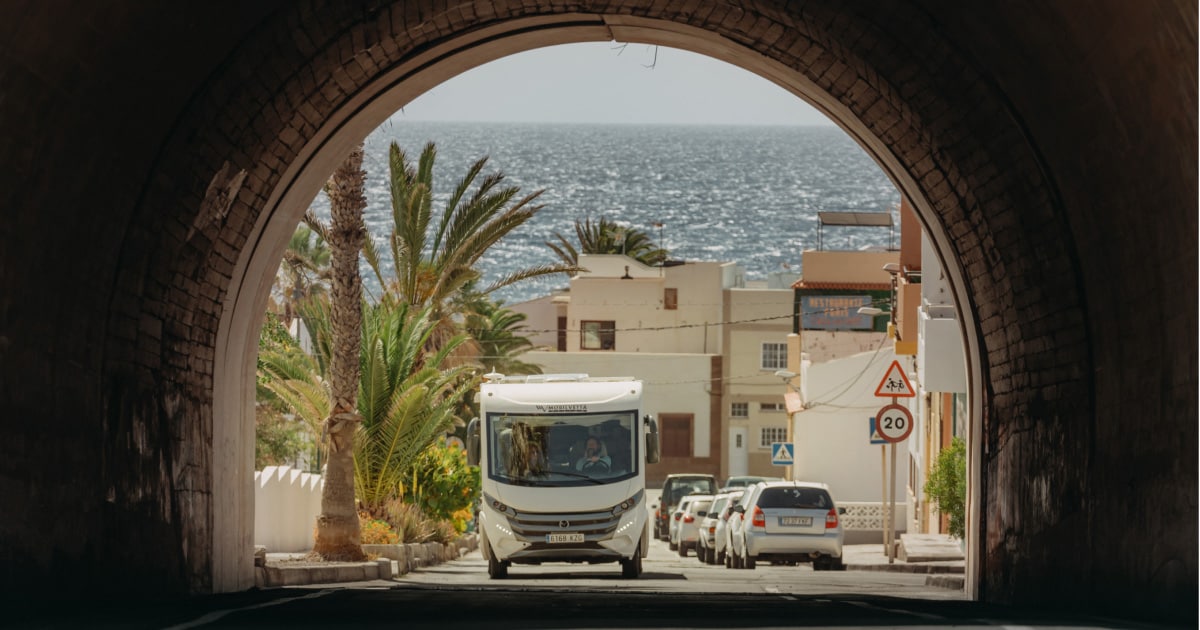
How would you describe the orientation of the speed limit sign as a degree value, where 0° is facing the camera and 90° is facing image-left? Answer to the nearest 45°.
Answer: approximately 0°

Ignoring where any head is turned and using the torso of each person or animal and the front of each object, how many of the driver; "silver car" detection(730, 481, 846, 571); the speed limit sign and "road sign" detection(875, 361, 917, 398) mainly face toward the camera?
3

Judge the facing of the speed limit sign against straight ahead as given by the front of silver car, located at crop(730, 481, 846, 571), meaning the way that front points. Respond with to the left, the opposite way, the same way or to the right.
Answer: the opposite way

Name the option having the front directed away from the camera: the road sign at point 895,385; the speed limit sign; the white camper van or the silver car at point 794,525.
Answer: the silver car

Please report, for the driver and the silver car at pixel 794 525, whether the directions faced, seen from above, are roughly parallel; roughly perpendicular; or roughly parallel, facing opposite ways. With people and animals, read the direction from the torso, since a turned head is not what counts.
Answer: roughly parallel, facing opposite ways

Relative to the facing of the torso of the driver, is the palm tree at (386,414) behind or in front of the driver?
behind

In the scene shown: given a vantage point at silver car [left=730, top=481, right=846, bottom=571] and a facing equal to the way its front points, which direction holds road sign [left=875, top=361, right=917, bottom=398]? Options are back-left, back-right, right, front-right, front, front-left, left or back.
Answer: back-right

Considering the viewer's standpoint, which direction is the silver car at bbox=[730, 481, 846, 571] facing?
facing away from the viewer

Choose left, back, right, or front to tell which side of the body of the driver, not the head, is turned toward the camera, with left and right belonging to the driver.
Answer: front
